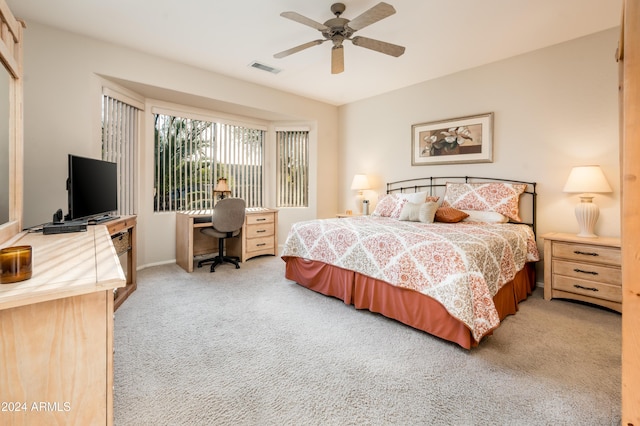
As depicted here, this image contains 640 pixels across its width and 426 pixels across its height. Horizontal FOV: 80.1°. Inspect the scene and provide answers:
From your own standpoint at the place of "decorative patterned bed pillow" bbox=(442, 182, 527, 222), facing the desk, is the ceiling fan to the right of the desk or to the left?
left

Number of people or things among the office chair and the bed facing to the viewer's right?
0

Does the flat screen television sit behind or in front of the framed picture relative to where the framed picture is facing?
in front

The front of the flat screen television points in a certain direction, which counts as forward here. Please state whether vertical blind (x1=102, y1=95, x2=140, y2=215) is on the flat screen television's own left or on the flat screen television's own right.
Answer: on the flat screen television's own left

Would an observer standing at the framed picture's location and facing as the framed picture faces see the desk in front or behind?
in front

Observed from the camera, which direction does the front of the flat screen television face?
facing the viewer and to the right of the viewer

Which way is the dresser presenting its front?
to the viewer's right

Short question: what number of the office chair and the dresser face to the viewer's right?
1

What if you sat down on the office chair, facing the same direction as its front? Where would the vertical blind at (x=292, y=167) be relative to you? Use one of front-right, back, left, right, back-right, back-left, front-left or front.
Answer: right

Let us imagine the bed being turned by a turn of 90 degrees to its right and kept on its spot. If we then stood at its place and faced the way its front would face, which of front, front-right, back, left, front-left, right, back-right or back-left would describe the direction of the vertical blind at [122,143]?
front-left

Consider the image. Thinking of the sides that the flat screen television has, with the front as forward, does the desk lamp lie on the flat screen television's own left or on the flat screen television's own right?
on the flat screen television's own left

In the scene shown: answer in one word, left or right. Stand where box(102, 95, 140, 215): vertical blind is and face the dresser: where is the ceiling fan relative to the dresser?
left

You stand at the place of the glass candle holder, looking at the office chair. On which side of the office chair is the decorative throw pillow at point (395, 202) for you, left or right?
right

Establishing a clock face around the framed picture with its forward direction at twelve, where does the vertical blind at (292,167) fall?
The vertical blind is roughly at 2 o'clock from the framed picture.
